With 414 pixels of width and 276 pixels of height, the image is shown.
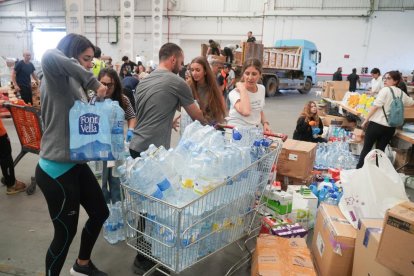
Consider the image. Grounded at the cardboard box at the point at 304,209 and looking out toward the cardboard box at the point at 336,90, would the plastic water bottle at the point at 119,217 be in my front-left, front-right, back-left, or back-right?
back-left

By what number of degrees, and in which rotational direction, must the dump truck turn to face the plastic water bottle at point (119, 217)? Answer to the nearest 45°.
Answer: approximately 135° to its right

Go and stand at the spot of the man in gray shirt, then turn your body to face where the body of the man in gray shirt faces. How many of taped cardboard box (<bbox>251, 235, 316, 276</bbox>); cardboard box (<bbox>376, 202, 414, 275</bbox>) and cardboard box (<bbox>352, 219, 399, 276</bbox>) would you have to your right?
3

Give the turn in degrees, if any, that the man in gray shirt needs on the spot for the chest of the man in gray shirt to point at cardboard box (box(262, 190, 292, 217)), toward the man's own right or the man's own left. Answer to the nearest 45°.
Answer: approximately 45° to the man's own right

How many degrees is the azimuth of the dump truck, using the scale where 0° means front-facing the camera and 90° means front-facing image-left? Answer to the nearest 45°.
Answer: approximately 225°

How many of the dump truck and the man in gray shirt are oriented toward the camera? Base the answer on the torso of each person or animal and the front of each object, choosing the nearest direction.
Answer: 0

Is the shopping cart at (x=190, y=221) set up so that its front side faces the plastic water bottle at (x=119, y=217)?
no

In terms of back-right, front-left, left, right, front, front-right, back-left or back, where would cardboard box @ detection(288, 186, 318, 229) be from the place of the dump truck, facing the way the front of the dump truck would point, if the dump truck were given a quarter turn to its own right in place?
front-right

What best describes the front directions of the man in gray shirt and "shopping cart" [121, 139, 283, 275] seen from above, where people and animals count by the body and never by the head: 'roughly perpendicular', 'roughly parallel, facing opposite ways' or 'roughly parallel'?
roughly parallel, facing opposite ways

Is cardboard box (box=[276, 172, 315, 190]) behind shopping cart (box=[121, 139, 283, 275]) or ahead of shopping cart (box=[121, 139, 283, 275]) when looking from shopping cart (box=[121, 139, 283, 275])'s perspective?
behind

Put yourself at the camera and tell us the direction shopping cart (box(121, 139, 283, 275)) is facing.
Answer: facing the viewer and to the left of the viewer

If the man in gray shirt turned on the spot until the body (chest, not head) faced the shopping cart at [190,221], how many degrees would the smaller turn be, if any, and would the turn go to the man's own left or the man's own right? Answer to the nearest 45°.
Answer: approximately 135° to the man's own right
